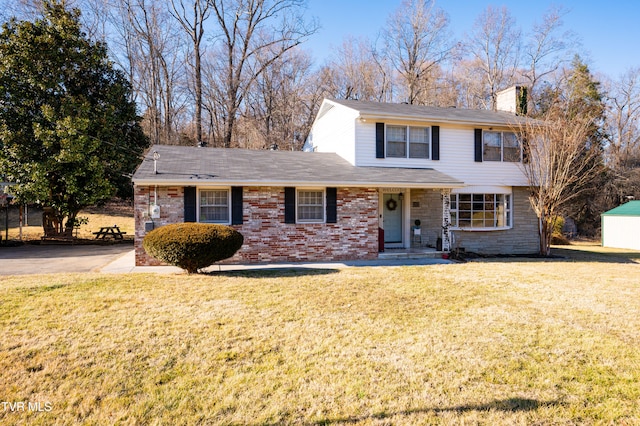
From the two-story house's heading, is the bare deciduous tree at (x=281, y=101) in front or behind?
behind

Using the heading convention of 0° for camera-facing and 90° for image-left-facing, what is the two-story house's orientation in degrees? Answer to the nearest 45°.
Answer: approximately 0°

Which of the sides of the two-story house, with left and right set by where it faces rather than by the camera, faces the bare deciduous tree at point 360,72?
back

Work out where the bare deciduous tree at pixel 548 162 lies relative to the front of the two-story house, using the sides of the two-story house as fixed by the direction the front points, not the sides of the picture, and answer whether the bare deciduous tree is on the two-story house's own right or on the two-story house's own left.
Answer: on the two-story house's own left

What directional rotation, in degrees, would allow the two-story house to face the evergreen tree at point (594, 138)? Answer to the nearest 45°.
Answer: approximately 135° to its left

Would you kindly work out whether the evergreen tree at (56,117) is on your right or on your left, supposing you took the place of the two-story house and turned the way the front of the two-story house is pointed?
on your right

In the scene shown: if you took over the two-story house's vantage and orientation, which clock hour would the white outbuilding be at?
The white outbuilding is roughly at 8 o'clock from the two-story house.

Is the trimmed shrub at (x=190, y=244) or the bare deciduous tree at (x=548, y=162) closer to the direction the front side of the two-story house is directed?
the trimmed shrub
